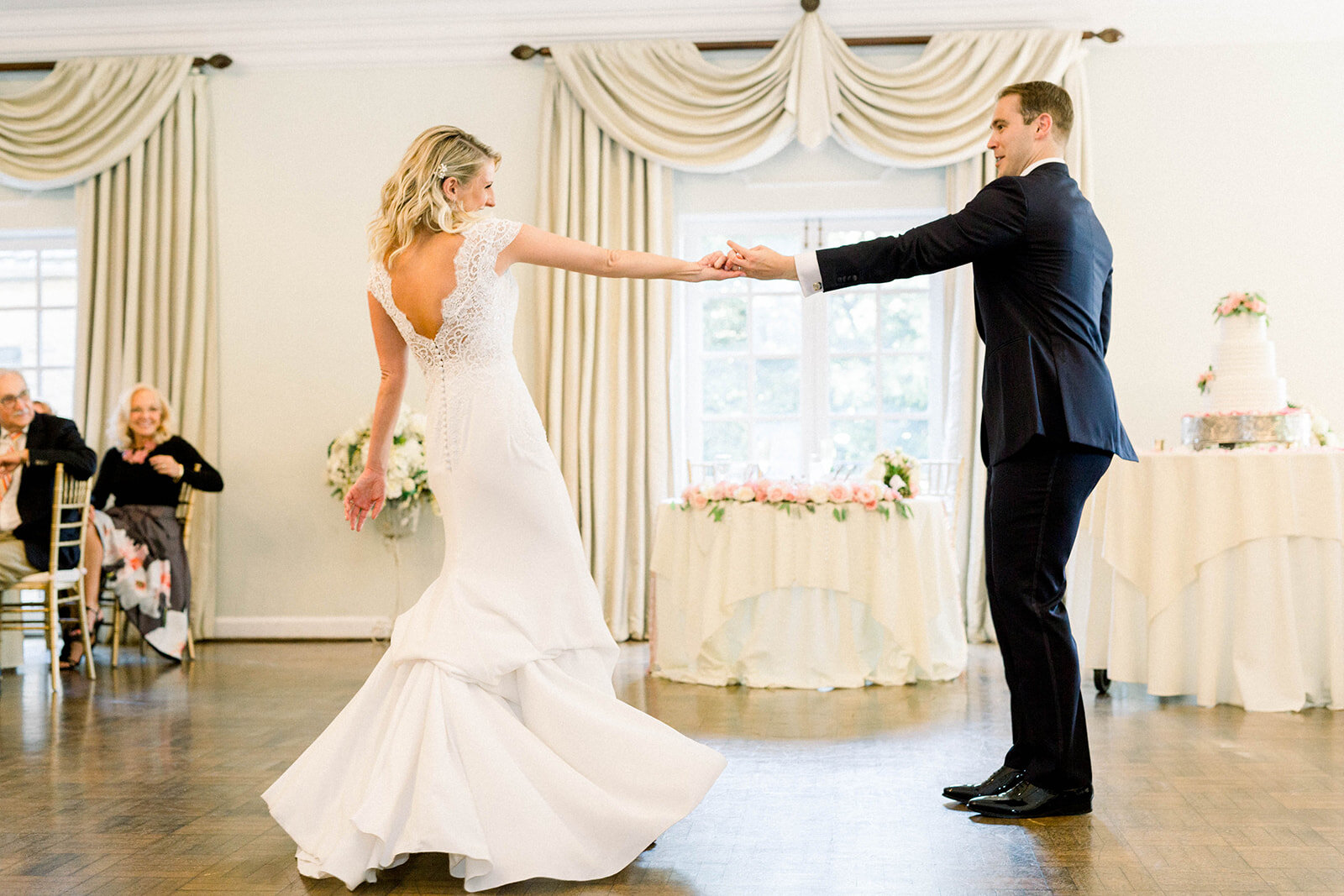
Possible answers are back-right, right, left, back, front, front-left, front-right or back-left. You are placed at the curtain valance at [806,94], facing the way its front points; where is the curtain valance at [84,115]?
right

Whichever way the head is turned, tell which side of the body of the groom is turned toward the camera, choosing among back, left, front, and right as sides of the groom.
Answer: left

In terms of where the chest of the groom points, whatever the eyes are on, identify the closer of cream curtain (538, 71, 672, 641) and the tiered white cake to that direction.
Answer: the cream curtain

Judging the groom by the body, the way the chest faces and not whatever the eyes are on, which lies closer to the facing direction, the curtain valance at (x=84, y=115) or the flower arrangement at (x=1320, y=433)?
the curtain valance

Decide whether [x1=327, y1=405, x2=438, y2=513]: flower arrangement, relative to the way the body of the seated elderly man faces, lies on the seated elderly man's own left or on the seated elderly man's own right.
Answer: on the seated elderly man's own left

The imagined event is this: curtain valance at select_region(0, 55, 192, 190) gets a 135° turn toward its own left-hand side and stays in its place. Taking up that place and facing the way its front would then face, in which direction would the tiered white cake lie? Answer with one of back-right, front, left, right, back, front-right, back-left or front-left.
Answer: right

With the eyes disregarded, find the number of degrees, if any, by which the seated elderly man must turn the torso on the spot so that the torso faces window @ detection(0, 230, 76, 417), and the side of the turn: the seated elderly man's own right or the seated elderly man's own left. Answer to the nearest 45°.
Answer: approximately 135° to the seated elderly man's own right

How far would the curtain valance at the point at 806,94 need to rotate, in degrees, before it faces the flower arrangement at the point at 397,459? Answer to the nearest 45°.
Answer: approximately 90° to its right

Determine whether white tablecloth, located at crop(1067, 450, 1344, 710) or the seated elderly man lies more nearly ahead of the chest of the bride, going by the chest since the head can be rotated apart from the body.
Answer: the white tablecloth

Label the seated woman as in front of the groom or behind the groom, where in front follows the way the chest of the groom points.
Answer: in front
